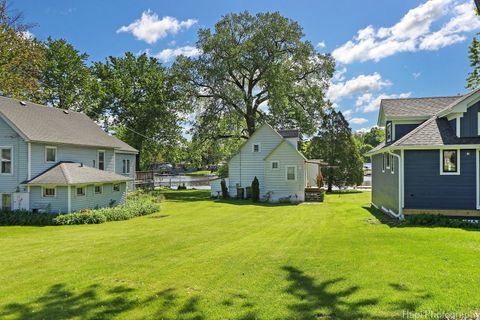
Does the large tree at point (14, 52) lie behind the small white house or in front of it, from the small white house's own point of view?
behind

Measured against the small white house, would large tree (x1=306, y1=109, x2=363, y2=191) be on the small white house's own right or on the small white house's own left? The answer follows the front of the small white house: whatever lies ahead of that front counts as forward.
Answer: on the small white house's own left

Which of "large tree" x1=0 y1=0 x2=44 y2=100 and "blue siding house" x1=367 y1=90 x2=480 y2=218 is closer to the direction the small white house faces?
the blue siding house
